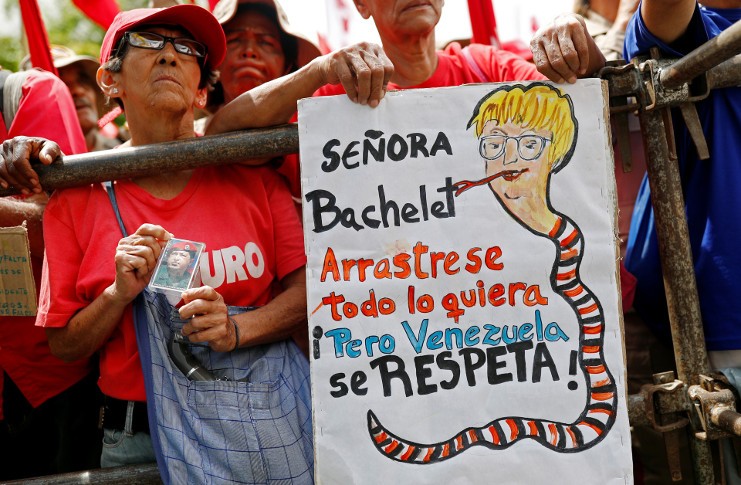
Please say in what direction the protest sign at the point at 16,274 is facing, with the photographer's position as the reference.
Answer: facing the viewer

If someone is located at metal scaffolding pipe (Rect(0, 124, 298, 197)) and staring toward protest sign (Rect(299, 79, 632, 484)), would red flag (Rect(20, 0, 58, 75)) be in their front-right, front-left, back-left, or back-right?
back-left

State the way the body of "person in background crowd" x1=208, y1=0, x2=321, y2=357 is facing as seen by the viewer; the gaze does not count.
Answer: toward the camera

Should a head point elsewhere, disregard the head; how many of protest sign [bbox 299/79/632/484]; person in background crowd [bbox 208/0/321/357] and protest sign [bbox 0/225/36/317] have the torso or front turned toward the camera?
3

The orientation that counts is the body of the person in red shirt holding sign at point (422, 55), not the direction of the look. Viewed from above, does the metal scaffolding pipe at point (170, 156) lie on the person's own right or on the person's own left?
on the person's own right

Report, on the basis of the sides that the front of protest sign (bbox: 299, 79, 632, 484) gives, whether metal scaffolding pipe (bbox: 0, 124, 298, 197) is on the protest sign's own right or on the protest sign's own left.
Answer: on the protest sign's own right

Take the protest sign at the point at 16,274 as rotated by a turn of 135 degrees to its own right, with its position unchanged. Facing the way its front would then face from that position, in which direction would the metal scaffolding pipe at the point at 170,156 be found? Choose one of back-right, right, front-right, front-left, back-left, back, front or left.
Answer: back
